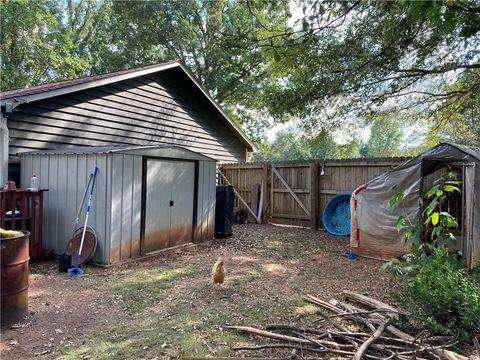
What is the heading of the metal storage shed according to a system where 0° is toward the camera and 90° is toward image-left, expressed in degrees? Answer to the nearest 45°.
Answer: approximately 315°
